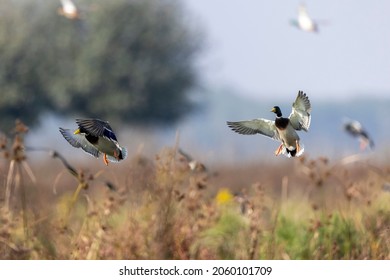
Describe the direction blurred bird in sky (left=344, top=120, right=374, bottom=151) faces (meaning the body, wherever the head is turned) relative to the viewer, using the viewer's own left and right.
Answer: facing to the left of the viewer

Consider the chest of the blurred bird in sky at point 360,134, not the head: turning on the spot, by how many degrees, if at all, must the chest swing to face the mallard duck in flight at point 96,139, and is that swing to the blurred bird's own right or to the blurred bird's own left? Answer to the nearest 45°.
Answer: approximately 45° to the blurred bird's own left
